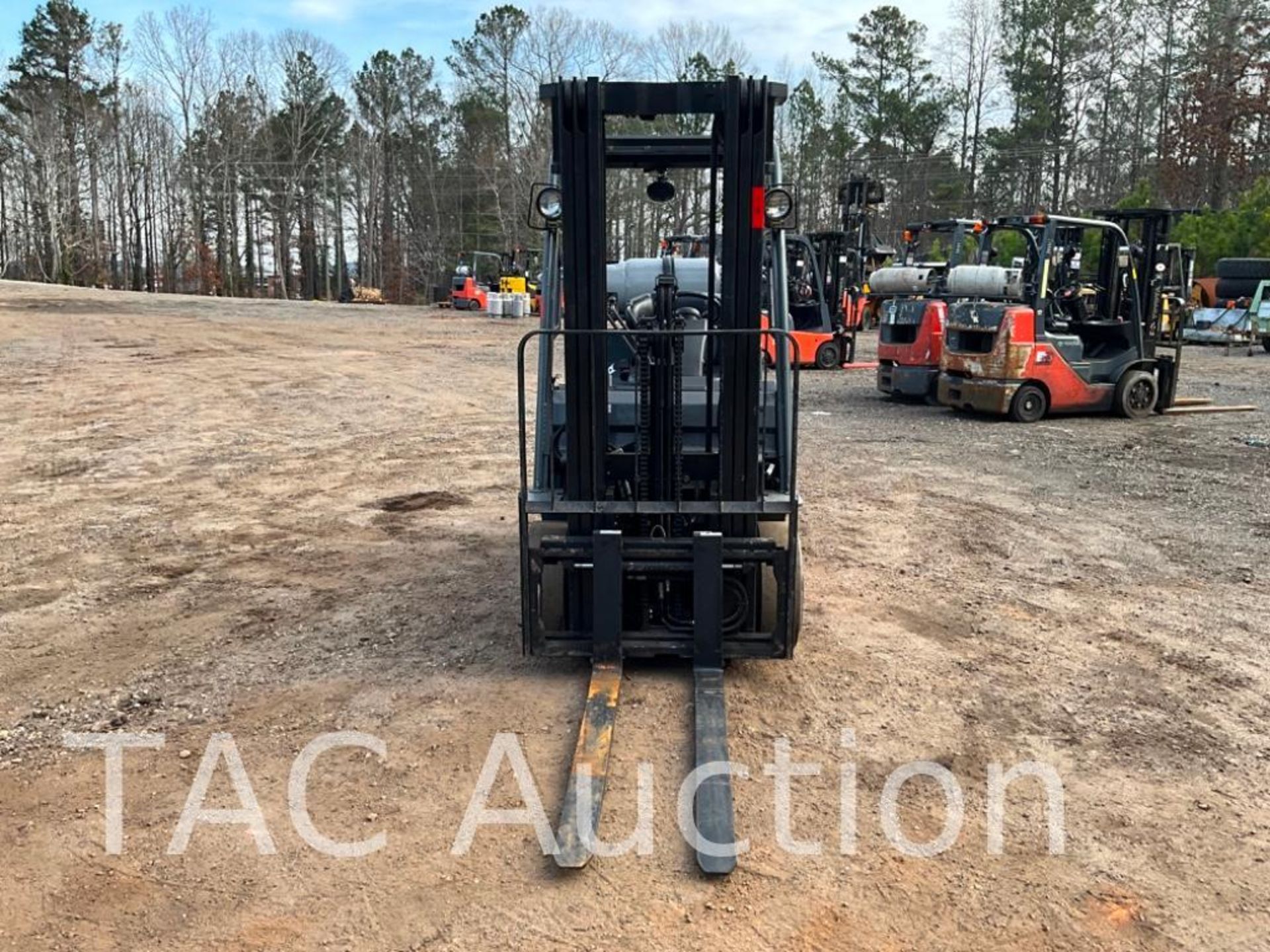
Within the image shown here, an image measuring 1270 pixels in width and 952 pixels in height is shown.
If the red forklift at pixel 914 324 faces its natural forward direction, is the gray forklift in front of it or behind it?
behind

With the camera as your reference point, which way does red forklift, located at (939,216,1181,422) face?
facing away from the viewer and to the right of the viewer

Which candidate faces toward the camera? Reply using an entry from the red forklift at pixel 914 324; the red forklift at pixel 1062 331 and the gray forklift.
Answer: the gray forklift

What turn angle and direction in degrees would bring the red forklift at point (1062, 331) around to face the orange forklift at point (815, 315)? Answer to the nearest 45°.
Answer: approximately 90° to its left

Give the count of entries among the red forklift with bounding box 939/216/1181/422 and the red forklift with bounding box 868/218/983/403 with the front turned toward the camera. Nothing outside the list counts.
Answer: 0

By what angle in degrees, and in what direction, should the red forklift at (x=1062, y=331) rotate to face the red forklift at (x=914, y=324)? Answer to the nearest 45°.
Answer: approximately 90° to its left

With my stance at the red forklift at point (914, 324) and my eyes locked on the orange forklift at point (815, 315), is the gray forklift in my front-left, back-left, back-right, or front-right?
back-left

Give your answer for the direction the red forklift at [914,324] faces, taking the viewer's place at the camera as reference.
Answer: facing away from the viewer and to the right of the viewer

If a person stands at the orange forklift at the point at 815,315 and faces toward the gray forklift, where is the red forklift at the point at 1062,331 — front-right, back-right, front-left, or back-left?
front-left

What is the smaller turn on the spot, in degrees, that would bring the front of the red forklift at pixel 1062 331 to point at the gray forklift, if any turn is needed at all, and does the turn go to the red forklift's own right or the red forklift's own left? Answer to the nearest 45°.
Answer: approximately 135° to the red forklift's own right

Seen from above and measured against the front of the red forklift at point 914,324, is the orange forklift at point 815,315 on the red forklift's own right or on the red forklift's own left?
on the red forklift's own left

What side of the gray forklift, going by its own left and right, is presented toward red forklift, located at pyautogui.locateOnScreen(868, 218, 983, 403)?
back

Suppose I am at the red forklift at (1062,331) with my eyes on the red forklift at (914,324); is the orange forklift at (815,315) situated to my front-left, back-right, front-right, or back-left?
front-right

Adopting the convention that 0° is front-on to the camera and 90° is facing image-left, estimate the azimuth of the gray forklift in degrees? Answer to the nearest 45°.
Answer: approximately 0°

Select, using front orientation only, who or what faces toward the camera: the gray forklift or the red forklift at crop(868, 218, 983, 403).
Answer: the gray forklift

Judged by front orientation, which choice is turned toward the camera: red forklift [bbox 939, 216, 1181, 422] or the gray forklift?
the gray forklift
